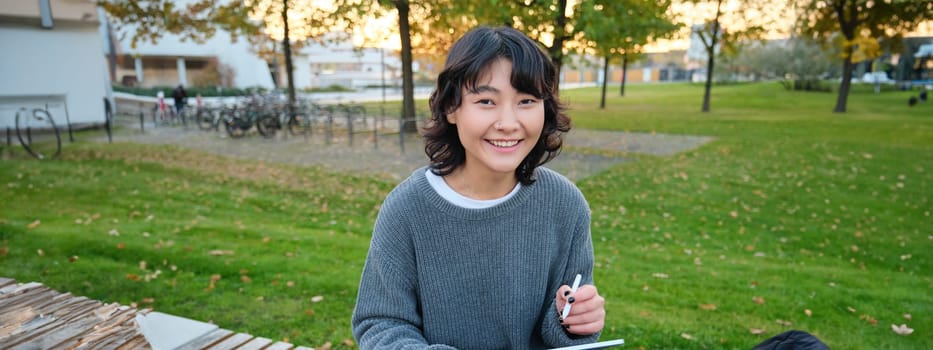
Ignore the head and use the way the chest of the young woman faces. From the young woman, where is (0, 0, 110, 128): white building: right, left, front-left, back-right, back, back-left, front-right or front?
back-right

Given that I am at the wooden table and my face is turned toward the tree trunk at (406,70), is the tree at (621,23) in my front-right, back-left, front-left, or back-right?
front-right

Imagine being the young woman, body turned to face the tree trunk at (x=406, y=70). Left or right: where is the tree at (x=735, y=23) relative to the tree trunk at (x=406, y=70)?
right

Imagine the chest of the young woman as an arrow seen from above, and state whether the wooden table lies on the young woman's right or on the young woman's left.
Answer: on the young woman's right

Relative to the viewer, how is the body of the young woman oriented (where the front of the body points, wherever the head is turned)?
toward the camera

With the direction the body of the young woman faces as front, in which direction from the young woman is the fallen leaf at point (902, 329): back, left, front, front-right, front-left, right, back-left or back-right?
back-left

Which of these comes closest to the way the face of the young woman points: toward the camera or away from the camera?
toward the camera

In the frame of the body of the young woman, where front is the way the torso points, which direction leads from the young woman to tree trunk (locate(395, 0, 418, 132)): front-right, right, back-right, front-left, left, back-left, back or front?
back

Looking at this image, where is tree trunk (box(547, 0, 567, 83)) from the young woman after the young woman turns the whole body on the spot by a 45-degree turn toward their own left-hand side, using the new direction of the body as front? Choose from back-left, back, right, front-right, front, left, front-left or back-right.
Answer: back-left

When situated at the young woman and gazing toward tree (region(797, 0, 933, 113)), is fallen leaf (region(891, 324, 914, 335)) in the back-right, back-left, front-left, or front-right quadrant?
front-right

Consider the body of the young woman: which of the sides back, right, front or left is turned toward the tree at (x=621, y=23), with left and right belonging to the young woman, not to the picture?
back

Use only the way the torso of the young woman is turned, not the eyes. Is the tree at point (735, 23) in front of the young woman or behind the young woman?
behind
